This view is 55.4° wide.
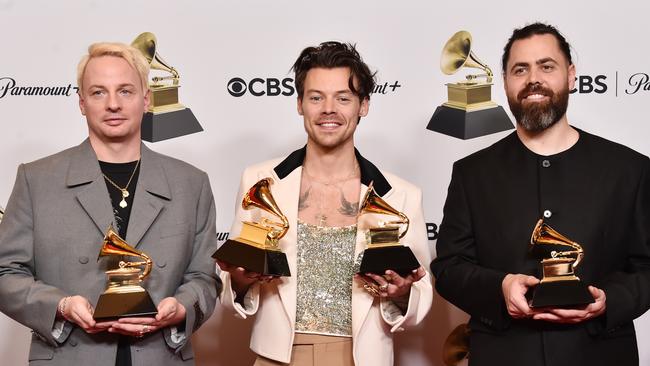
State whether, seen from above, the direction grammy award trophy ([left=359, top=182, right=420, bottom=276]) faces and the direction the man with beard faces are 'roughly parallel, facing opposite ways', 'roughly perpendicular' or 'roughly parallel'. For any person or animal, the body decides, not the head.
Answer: roughly perpendicular

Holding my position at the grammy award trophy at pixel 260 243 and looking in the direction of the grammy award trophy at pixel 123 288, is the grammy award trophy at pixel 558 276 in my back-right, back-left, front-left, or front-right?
back-left

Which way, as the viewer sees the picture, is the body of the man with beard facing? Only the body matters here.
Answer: toward the camera

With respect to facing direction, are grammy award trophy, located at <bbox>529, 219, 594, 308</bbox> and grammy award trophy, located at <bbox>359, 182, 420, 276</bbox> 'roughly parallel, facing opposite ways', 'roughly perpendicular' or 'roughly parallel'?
roughly parallel

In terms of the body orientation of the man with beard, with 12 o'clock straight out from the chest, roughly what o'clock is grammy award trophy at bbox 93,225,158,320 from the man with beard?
The grammy award trophy is roughly at 2 o'clock from the man with beard.

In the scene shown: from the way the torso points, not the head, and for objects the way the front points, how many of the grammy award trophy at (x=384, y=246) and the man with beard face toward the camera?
1

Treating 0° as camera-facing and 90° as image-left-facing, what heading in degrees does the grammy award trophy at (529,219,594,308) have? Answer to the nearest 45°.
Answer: approximately 90°

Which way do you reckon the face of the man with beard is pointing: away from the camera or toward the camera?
toward the camera

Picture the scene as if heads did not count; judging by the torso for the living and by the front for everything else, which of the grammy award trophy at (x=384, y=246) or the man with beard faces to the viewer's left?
the grammy award trophy

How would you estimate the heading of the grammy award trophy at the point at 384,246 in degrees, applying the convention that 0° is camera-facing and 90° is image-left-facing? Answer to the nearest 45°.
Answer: approximately 90°
